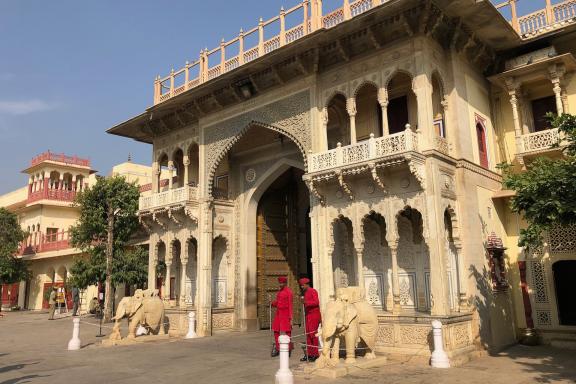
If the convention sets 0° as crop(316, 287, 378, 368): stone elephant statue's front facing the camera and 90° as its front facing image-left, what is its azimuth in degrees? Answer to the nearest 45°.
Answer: approximately 45°

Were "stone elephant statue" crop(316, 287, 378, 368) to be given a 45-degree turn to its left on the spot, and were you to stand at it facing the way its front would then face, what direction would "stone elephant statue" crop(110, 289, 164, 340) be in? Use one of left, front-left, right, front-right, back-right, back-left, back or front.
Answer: back-right

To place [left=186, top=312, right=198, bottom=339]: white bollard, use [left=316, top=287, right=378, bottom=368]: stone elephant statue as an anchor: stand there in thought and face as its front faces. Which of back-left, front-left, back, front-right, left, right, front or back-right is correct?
right

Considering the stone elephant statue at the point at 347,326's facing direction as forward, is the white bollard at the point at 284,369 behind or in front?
in front

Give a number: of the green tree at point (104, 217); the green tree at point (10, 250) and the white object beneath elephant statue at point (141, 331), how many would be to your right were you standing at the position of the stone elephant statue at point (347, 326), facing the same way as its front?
3

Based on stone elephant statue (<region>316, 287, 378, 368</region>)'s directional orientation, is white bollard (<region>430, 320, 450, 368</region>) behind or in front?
behind

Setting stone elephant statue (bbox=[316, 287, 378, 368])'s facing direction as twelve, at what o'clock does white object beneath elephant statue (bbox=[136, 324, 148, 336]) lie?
The white object beneath elephant statue is roughly at 3 o'clock from the stone elephant statue.

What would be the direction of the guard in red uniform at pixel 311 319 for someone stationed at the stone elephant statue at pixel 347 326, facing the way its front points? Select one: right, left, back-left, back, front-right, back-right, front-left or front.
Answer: right

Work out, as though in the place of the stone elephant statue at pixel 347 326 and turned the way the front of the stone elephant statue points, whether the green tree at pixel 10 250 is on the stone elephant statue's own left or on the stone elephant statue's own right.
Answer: on the stone elephant statue's own right

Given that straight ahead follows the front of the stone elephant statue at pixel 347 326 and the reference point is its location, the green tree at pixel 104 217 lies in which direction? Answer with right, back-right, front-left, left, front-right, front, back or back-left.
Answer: right
